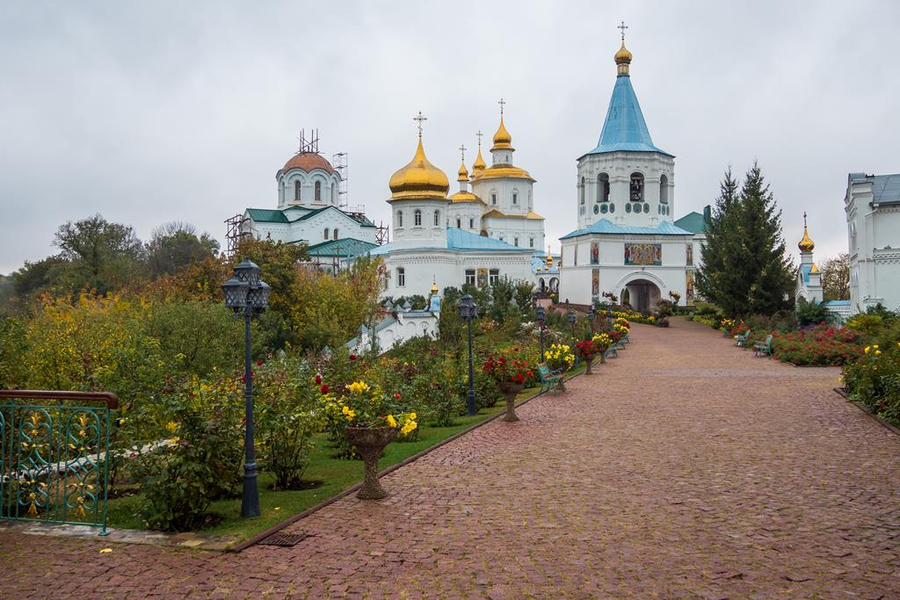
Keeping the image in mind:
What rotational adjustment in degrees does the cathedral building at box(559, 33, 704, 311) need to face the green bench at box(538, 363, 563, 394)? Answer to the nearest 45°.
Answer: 0° — it already faces it

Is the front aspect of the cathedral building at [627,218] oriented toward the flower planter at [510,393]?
yes

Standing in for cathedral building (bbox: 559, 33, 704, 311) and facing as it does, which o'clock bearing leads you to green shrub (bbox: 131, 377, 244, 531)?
The green shrub is roughly at 12 o'clock from the cathedral building.

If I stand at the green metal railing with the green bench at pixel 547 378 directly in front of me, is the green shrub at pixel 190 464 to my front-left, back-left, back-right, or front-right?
front-right

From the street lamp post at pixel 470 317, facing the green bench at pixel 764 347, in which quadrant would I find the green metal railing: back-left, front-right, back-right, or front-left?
back-right

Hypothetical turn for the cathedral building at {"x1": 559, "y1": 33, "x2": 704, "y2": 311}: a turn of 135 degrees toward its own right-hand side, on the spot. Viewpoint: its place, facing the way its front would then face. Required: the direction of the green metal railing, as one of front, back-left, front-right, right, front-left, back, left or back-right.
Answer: back-left

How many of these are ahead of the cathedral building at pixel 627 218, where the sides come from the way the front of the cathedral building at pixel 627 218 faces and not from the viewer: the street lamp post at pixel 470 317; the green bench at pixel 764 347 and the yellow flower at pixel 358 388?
3

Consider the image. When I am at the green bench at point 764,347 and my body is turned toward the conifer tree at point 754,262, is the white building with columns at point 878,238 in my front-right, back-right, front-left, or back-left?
front-right

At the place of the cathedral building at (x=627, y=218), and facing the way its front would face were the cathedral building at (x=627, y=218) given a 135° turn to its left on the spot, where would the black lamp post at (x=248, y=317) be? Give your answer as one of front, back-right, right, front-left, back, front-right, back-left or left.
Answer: back-right

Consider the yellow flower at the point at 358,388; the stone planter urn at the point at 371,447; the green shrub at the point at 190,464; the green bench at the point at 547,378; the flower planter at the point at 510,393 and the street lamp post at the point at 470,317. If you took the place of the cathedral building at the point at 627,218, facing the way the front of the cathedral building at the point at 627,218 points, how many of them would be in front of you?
6

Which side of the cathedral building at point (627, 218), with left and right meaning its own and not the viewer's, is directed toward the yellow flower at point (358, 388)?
front

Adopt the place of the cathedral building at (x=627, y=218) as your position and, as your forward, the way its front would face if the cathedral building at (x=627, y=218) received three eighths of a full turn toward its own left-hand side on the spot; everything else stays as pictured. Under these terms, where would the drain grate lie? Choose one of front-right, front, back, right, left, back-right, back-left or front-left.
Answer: back-right

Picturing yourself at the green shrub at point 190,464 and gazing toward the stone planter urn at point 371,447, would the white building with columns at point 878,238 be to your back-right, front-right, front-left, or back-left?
front-left

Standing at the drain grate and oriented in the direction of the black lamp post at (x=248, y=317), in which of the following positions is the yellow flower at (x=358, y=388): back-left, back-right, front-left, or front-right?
front-right

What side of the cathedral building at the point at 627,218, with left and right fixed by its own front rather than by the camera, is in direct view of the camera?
front

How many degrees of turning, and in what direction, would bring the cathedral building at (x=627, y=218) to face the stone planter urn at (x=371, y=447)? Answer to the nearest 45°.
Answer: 0° — it already faces it

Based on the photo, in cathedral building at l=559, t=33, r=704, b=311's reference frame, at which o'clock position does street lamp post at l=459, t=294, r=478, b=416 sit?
The street lamp post is roughly at 12 o'clock from the cathedral building.
